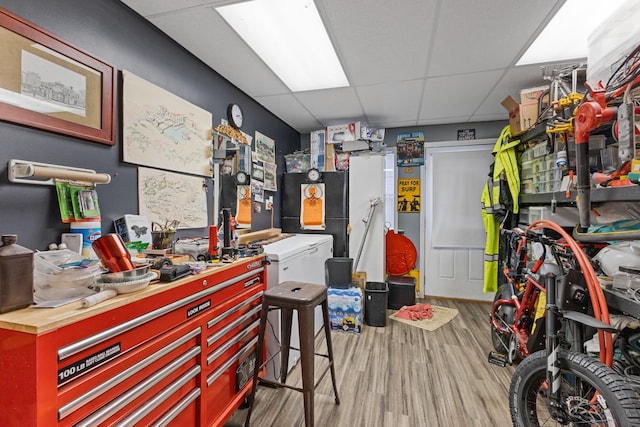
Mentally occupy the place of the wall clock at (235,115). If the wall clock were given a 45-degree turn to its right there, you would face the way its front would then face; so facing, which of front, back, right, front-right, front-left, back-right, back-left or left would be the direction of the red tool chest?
front

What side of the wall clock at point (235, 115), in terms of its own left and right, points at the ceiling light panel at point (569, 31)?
front

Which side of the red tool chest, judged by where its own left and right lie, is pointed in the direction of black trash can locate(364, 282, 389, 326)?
left

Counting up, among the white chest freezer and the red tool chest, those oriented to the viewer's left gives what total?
0

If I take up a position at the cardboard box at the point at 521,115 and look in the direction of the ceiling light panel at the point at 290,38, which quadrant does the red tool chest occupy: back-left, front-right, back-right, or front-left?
front-left

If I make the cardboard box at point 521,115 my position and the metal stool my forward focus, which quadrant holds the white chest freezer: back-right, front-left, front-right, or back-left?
front-right

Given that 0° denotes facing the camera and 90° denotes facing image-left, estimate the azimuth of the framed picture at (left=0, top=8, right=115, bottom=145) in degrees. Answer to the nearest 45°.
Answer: approximately 315°
